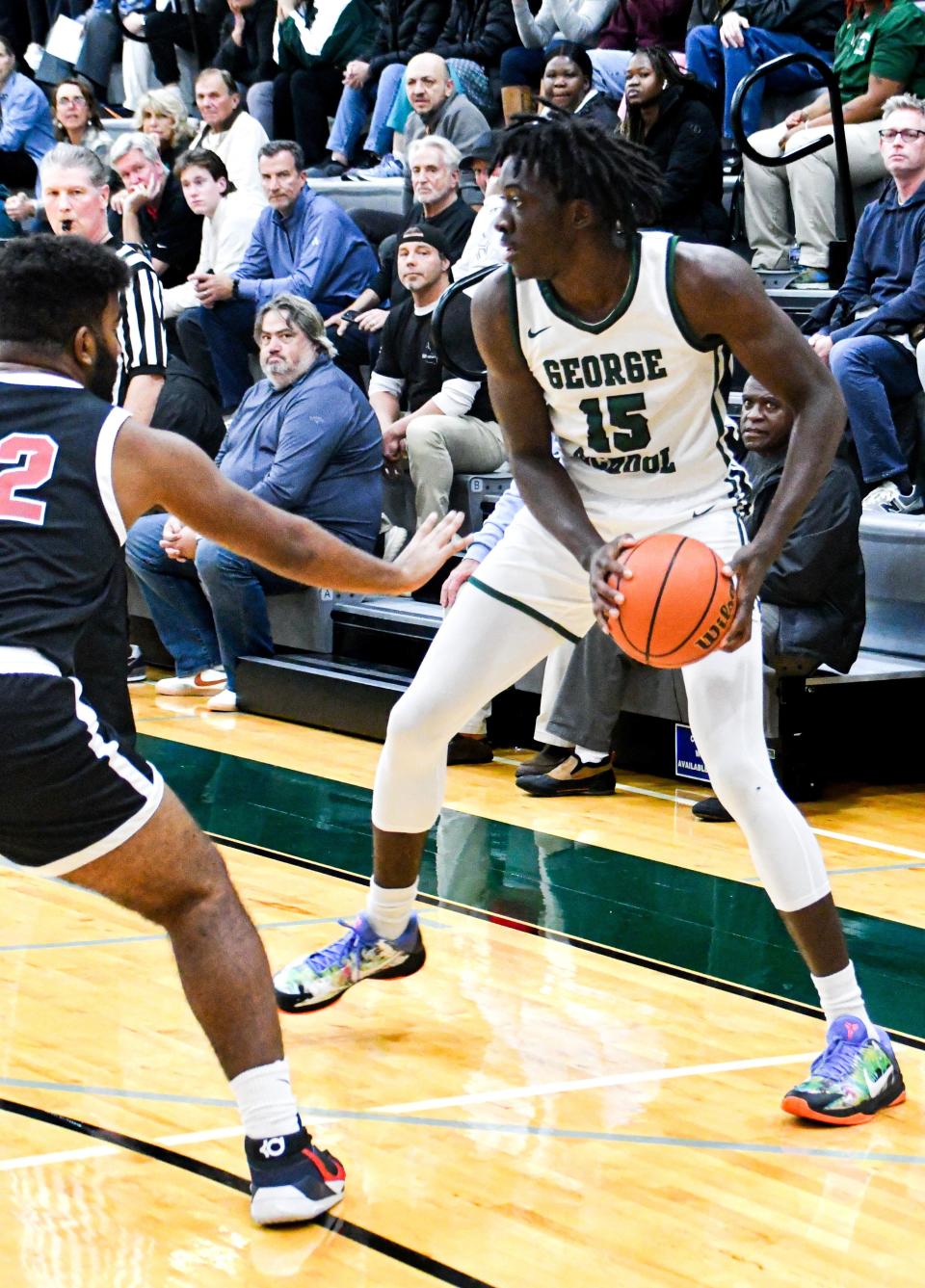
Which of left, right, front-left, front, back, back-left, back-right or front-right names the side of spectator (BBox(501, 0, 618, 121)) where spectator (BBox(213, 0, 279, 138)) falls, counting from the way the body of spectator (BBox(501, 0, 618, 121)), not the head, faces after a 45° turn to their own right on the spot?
front-right

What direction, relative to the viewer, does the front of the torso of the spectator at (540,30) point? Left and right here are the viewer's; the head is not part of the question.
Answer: facing the viewer and to the left of the viewer

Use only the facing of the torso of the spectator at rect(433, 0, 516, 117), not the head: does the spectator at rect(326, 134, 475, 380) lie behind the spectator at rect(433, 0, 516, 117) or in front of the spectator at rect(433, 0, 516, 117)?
in front

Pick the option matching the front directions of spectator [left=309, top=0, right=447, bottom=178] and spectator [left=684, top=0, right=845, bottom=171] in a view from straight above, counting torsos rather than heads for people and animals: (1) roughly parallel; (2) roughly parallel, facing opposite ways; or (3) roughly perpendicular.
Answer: roughly parallel

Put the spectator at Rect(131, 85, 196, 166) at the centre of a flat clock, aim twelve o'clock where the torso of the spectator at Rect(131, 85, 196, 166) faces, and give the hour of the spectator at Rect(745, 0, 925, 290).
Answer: the spectator at Rect(745, 0, 925, 290) is roughly at 9 o'clock from the spectator at Rect(131, 85, 196, 166).

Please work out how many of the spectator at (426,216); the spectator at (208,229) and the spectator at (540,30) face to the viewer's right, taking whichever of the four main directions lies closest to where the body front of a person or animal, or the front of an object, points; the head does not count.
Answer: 0

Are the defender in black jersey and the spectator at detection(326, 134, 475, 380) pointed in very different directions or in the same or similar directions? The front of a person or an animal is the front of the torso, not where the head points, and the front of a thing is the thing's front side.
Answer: very different directions

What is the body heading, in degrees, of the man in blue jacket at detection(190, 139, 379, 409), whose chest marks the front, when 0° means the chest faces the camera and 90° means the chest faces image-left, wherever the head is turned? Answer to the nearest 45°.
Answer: approximately 45°

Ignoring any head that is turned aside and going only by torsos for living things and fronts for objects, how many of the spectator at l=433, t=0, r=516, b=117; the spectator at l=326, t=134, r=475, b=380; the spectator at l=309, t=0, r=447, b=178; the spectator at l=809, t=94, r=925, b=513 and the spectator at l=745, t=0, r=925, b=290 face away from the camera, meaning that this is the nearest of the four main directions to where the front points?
0

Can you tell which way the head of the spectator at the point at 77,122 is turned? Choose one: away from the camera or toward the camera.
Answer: toward the camera

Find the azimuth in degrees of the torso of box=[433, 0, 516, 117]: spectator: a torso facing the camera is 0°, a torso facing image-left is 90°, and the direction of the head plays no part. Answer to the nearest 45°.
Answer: approximately 45°

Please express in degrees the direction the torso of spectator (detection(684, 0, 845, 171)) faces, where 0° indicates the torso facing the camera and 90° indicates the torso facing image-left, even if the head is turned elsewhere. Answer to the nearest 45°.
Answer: approximately 45°

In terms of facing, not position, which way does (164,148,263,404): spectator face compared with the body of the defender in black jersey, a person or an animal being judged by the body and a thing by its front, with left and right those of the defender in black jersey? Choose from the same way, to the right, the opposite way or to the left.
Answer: the opposite way

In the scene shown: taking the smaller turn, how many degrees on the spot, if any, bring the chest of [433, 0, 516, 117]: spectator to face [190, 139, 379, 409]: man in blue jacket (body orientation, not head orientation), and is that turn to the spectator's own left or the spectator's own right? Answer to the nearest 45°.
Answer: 0° — they already face them

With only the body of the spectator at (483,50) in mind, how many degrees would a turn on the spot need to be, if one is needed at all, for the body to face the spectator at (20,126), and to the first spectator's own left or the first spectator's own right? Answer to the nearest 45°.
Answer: approximately 90° to the first spectator's own right

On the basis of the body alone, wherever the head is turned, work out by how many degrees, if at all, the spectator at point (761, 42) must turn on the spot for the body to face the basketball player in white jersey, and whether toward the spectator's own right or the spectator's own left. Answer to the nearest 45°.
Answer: approximately 45° to the spectator's own left
